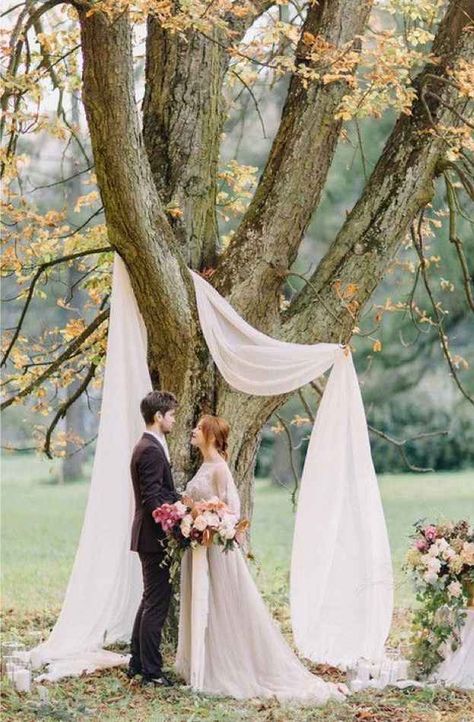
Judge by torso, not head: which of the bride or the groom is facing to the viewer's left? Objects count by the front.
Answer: the bride

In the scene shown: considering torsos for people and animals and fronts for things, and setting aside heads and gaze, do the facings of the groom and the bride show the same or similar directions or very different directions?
very different directions

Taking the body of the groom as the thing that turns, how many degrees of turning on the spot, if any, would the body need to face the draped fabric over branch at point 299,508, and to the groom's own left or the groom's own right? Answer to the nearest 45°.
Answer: approximately 45° to the groom's own left

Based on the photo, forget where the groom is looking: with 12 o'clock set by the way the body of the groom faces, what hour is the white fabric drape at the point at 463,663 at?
The white fabric drape is roughly at 12 o'clock from the groom.

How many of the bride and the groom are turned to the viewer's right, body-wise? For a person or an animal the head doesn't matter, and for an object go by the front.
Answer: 1

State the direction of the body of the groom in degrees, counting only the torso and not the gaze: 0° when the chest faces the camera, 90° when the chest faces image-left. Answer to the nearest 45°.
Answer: approximately 270°

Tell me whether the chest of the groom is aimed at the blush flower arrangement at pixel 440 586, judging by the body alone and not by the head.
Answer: yes

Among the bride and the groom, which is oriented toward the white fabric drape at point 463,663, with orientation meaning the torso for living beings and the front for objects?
the groom

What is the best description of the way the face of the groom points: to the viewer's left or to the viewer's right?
to the viewer's right

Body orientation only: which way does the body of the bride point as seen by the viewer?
to the viewer's left

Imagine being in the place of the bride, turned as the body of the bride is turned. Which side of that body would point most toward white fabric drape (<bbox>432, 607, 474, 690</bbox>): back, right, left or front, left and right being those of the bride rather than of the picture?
back
